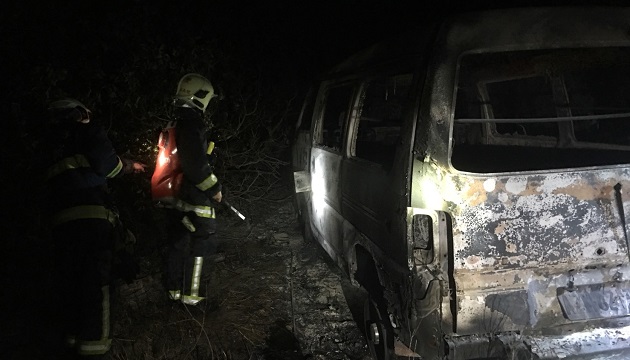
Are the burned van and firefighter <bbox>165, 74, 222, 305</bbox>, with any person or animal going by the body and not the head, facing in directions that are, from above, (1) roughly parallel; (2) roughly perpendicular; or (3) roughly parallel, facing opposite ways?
roughly perpendicular

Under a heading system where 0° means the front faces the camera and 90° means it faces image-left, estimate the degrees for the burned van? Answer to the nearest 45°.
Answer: approximately 135°

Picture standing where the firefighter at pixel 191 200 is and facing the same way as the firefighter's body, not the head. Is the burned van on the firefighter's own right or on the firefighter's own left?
on the firefighter's own right

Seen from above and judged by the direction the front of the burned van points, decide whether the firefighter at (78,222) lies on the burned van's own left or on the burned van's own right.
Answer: on the burned van's own left
